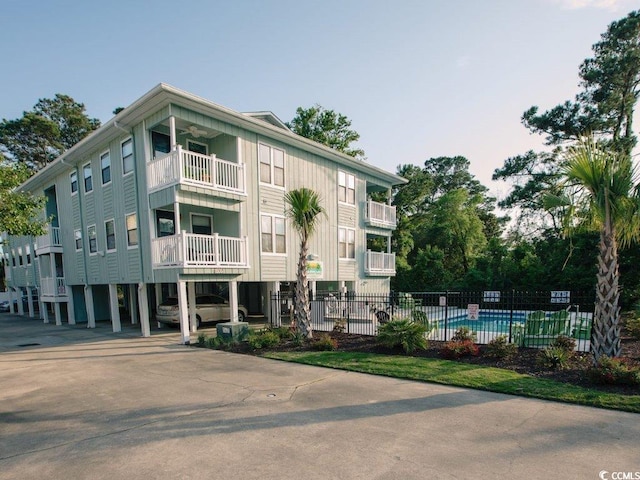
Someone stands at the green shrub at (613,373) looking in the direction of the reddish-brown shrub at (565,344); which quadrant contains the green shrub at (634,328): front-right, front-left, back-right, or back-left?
front-right
